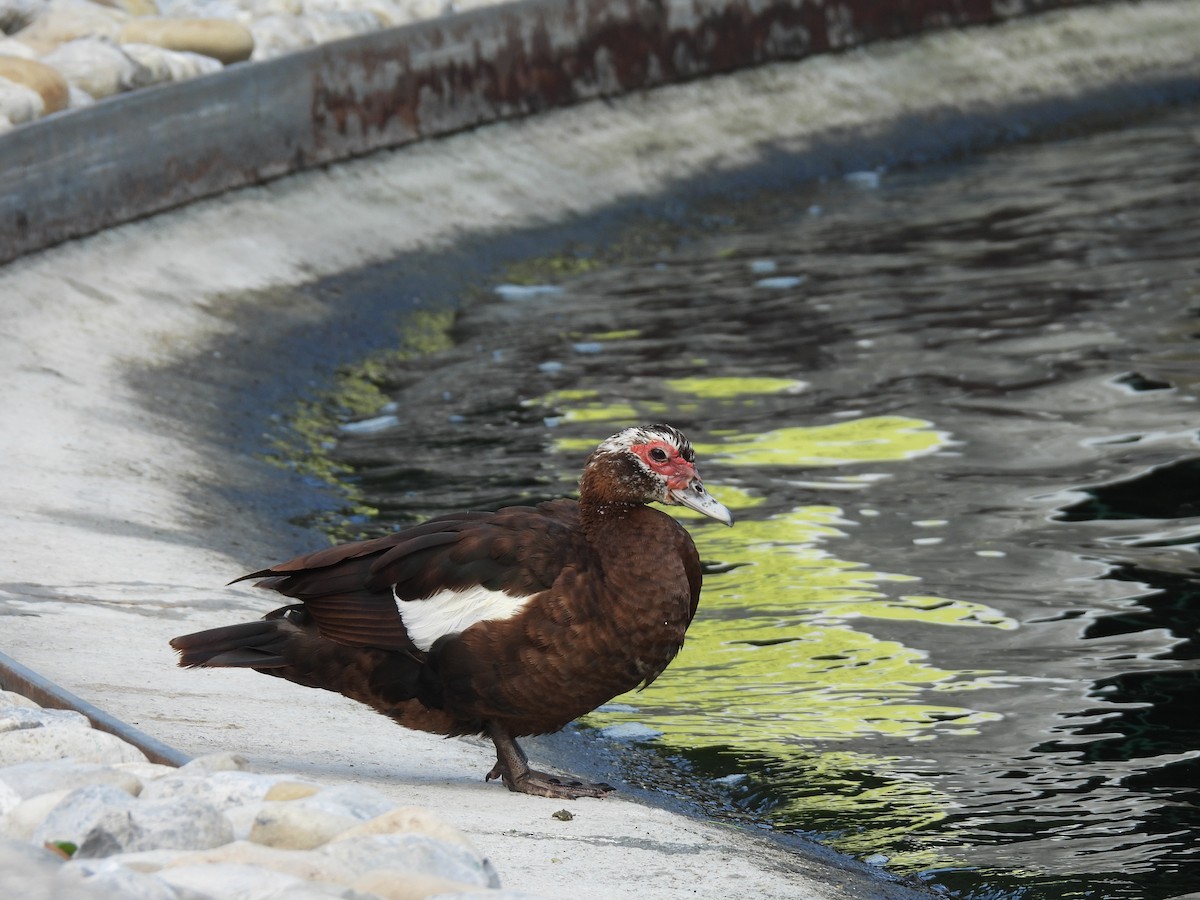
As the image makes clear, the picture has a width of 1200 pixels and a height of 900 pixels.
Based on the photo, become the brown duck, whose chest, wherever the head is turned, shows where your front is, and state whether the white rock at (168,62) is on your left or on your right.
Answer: on your left

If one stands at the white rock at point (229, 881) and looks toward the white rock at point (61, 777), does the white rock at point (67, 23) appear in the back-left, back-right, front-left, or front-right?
front-right

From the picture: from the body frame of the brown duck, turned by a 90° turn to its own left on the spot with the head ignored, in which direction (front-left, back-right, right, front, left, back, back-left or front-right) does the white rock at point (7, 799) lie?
back-left

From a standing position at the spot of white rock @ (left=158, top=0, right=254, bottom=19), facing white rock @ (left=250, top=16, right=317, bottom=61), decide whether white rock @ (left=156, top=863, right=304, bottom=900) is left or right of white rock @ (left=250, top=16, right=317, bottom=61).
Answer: right

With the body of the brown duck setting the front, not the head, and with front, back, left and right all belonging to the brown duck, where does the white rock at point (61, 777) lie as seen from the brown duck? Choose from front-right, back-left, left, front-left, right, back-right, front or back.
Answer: back-right

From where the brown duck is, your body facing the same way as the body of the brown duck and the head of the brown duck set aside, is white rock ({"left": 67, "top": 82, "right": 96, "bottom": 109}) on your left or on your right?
on your left

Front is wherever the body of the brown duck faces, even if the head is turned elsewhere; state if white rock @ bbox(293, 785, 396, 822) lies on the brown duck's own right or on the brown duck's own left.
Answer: on the brown duck's own right

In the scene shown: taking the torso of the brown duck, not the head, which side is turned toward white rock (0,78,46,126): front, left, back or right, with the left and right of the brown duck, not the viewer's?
left

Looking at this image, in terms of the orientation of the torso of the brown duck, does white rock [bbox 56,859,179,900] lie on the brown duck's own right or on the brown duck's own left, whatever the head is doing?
on the brown duck's own right

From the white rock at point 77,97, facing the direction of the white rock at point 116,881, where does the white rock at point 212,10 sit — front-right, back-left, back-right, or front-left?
back-left

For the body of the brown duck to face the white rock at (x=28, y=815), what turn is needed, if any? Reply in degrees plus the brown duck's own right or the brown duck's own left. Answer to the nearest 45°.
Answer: approximately 135° to the brown duck's own right

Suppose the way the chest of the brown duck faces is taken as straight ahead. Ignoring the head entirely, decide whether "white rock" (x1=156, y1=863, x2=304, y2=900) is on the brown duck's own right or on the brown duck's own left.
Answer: on the brown duck's own right

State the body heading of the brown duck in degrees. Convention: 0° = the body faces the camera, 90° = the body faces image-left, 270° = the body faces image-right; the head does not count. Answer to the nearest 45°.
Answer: approximately 270°

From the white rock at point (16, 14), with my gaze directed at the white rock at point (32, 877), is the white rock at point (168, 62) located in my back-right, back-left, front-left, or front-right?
front-left

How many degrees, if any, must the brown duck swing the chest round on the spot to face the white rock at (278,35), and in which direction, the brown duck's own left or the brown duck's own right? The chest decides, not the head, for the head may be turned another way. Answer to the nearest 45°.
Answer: approximately 90° to the brown duck's own left
